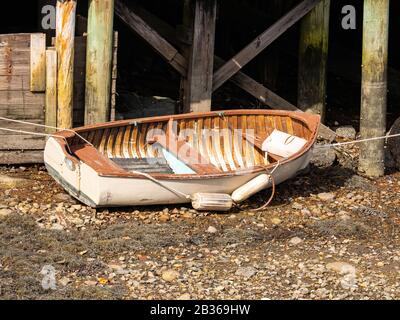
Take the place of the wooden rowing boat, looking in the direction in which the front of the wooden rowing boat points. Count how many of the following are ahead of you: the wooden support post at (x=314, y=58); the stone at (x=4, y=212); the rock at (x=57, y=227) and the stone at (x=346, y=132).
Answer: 2

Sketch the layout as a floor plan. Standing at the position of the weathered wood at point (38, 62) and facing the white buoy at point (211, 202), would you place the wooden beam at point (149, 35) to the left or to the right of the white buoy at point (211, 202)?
left

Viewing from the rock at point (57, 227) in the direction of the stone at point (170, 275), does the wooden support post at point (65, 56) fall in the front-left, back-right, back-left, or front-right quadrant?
back-left

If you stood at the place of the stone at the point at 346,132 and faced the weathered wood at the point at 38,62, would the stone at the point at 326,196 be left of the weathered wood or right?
left
